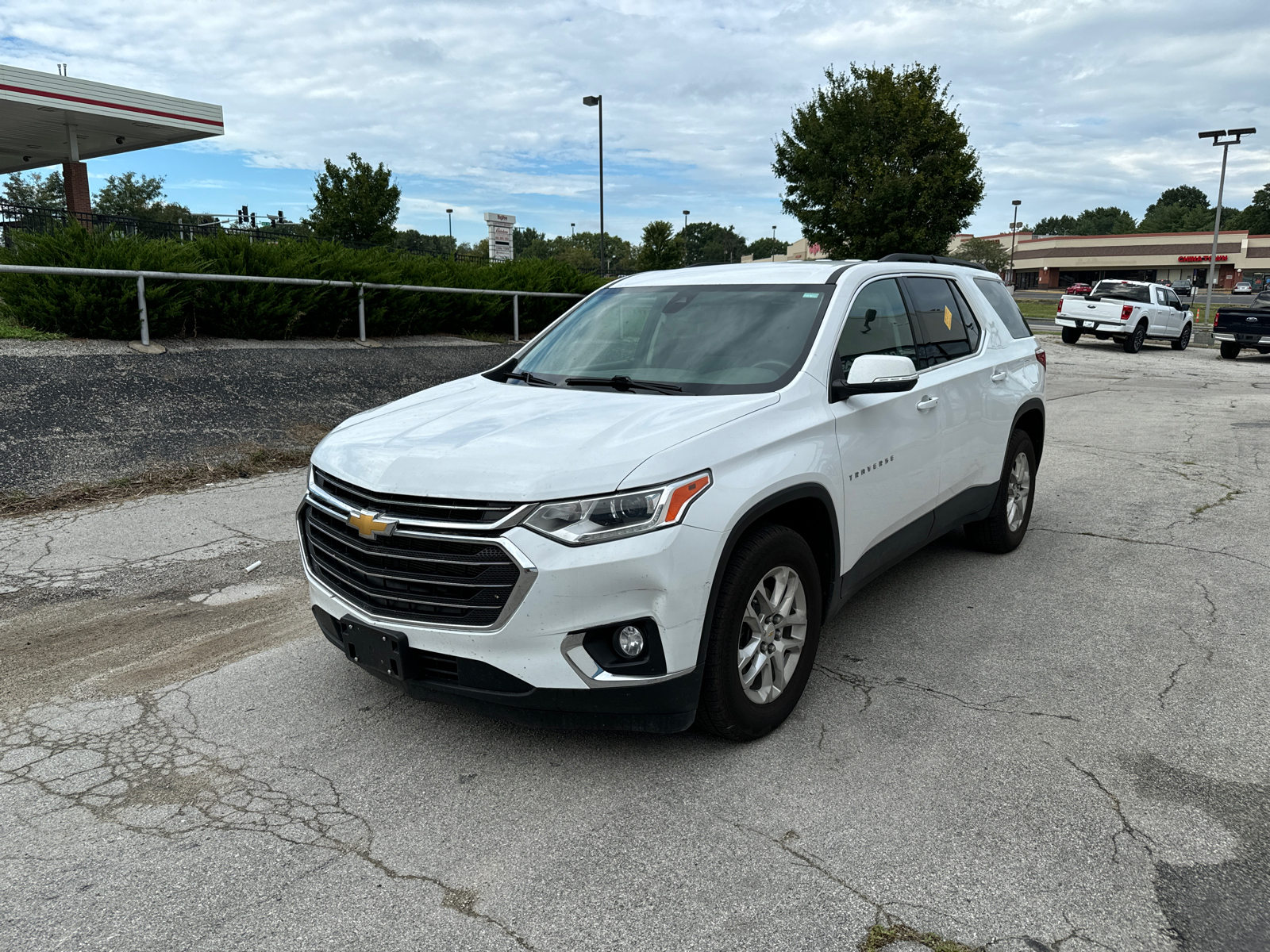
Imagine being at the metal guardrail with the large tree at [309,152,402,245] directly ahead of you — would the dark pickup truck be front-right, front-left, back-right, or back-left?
front-right

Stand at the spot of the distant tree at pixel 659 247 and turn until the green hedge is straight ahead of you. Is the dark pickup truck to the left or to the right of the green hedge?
left

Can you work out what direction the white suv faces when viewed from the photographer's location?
facing the viewer and to the left of the viewer

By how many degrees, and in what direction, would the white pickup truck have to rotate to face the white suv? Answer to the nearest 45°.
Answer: approximately 135° to its right

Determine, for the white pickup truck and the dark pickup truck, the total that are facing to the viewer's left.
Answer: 0

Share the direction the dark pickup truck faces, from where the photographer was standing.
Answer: facing away from the viewer and to the right of the viewer

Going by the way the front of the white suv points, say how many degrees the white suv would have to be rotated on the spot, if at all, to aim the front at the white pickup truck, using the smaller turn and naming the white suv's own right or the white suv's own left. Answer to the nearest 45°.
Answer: approximately 180°

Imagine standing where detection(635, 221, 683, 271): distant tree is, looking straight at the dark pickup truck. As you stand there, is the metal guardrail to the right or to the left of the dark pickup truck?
right

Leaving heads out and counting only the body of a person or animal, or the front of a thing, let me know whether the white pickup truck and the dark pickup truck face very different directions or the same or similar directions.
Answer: same or similar directions

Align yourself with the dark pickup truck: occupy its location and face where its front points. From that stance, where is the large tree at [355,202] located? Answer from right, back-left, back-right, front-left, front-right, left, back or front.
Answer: back-left

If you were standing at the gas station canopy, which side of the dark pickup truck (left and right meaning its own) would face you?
back

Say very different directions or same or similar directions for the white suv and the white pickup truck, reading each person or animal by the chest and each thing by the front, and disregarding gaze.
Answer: very different directions

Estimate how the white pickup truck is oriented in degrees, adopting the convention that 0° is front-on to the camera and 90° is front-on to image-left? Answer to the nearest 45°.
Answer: approximately 225°

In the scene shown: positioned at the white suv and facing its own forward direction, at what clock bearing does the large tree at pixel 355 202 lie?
The large tree is roughly at 4 o'clock from the white suv.

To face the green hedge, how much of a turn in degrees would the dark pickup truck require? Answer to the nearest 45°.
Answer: approximately 180°
